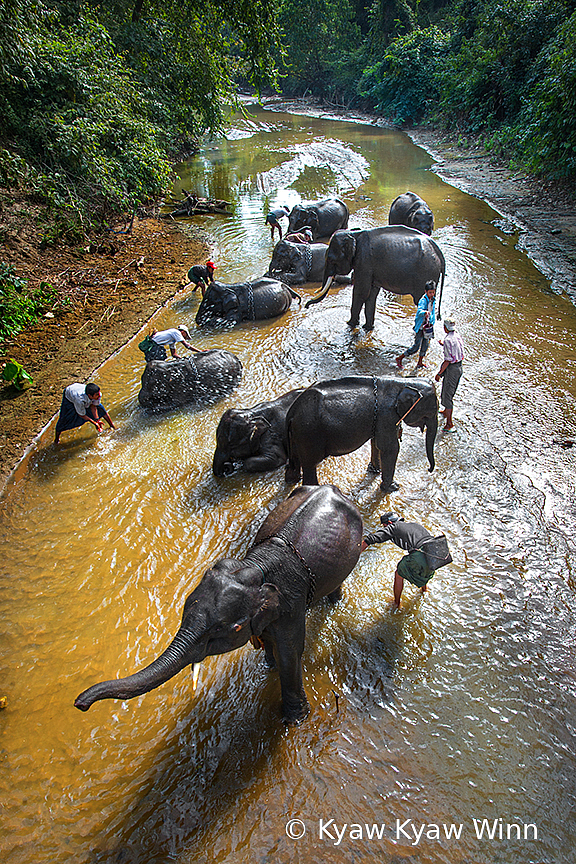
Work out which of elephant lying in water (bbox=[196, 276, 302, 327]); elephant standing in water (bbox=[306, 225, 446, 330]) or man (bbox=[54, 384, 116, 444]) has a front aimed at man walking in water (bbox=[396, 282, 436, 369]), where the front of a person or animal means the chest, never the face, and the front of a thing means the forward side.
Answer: the man

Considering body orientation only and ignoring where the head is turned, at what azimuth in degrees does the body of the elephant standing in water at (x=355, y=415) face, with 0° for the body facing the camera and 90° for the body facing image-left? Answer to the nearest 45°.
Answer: approximately 270°

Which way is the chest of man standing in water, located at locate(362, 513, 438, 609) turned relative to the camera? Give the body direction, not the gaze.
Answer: to the viewer's left

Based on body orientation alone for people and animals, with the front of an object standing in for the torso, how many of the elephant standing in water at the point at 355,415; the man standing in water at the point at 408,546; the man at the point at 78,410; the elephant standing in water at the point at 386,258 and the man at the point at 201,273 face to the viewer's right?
3

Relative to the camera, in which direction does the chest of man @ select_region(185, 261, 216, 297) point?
to the viewer's right

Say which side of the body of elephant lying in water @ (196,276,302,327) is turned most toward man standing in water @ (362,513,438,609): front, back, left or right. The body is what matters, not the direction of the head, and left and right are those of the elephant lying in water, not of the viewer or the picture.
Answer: left

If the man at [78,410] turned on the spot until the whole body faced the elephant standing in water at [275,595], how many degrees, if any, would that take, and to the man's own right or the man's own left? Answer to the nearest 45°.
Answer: approximately 90° to the man's own right

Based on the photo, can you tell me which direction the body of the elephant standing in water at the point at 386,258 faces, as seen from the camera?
to the viewer's left

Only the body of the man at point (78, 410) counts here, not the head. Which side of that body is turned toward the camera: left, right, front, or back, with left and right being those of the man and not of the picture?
right

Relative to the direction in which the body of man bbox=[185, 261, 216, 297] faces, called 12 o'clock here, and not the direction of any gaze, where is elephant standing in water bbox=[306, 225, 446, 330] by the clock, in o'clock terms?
The elephant standing in water is roughly at 1 o'clock from the man.

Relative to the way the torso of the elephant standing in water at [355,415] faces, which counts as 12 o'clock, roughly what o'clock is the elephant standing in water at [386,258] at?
the elephant standing in water at [386,258] is roughly at 9 o'clock from the elephant standing in water at [355,415].

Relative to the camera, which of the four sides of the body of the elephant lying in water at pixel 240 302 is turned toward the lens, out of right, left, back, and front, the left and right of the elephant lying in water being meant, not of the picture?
left

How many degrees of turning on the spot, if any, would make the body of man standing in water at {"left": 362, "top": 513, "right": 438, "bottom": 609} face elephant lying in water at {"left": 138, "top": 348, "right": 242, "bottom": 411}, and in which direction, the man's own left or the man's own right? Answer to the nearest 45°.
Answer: approximately 45° to the man's own right
